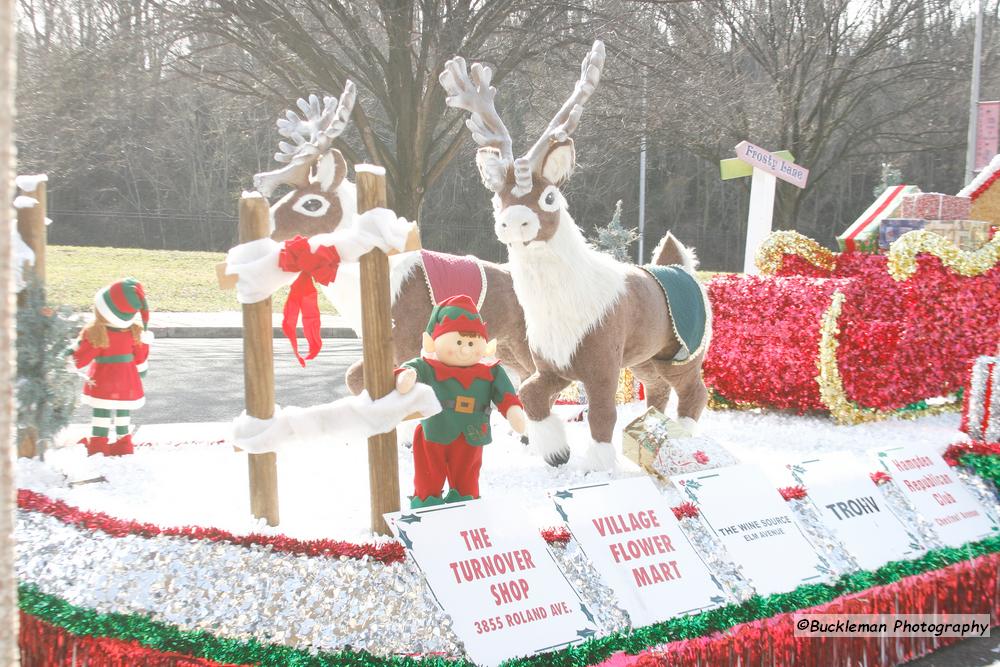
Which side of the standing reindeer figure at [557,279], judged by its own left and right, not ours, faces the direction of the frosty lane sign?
back

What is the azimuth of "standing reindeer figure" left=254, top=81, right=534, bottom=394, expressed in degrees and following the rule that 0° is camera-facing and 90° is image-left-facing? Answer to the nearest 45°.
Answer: approximately 90°

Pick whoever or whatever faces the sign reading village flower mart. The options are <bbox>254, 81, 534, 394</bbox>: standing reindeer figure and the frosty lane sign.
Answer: the frosty lane sign

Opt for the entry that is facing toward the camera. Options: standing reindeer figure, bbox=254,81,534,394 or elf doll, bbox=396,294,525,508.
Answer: the elf doll

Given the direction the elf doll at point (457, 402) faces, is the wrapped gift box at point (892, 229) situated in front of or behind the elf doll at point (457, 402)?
behind

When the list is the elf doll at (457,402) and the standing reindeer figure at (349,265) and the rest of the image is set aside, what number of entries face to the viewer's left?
1

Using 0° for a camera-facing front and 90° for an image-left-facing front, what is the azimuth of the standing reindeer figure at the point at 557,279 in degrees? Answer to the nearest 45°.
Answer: approximately 45°

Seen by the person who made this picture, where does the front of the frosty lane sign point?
facing the viewer

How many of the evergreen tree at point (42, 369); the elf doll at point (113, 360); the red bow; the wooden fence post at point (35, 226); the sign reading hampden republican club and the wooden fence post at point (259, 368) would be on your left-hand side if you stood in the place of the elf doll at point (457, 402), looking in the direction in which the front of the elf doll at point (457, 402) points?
1

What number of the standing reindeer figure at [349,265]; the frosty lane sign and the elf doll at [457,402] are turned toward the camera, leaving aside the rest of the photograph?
2

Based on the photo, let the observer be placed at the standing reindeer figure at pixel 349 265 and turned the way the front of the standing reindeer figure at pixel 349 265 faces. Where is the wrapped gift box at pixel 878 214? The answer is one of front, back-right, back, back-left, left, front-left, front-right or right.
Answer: back-right

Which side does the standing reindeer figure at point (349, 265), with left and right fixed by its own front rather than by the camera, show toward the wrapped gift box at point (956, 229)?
back

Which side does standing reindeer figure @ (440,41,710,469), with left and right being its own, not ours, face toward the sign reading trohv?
left

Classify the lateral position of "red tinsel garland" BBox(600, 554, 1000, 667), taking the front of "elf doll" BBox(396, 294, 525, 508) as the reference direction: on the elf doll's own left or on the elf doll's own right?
on the elf doll's own left

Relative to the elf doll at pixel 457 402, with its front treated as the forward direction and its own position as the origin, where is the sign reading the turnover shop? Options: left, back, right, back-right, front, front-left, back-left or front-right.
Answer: front

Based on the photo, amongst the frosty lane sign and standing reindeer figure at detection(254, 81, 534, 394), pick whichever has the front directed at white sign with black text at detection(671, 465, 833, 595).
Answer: the frosty lane sign

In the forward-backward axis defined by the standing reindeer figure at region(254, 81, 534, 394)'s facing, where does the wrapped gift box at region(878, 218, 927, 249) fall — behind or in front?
behind

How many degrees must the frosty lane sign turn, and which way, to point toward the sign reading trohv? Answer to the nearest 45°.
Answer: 0° — it already faces it

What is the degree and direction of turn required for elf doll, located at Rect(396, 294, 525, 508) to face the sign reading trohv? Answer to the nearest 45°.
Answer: approximately 90° to its left

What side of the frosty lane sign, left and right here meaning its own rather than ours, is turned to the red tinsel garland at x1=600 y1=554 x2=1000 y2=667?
front

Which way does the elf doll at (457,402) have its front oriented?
toward the camera

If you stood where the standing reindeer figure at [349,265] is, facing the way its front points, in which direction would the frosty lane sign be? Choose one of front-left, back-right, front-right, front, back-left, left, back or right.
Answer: back-right

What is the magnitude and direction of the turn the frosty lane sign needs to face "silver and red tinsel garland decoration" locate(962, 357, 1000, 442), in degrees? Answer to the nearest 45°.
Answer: approximately 45° to its left
